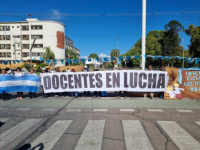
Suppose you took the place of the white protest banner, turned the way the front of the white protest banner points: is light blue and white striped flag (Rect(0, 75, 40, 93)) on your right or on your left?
on your right

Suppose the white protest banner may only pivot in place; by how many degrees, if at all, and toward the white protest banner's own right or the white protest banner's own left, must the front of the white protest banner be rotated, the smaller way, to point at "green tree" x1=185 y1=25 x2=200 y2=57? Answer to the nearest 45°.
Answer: approximately 135° to the white protest banner's own left

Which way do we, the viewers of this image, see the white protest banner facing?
facing the viewer

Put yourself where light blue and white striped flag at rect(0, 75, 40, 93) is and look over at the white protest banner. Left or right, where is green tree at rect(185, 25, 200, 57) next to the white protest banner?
left
